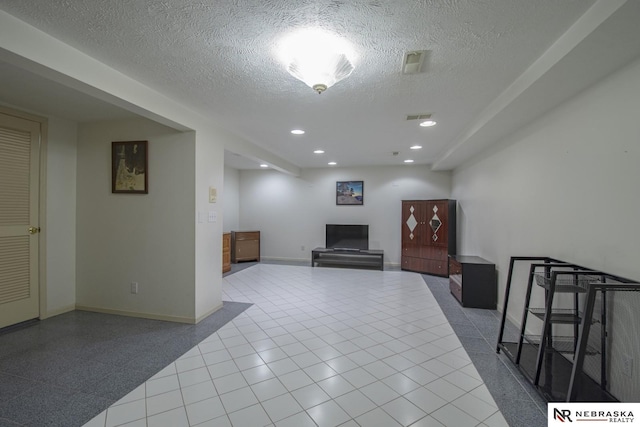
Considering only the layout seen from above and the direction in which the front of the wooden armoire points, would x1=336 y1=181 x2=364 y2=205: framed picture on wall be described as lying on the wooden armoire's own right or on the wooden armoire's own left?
on the wooden armoire's own right

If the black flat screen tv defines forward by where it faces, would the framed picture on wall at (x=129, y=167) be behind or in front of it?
in front

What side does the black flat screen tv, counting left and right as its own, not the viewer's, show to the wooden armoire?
left

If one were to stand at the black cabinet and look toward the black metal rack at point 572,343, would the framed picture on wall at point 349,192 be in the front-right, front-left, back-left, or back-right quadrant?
back-right

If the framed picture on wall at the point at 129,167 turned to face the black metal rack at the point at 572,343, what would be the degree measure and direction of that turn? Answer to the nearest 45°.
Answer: approximately 45° to its left

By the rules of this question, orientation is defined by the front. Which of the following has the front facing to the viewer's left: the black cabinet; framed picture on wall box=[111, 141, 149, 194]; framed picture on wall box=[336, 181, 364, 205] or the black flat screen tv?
the black cabinet

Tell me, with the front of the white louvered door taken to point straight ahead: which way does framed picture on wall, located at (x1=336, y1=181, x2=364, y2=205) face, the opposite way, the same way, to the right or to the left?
to the right

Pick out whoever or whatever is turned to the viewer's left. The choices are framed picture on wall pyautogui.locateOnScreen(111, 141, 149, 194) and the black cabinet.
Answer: the black cabinet

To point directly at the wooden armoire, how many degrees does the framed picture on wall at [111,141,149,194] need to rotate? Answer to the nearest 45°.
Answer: approximately 90° to its left

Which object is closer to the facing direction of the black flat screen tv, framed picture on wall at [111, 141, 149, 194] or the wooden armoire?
the framed picture on wall

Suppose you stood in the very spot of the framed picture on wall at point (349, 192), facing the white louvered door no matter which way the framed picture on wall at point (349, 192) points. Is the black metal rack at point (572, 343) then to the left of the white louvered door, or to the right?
left

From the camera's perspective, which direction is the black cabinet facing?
to the viewer's left

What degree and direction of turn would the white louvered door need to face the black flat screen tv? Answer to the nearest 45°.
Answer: approximately 45° to its left
